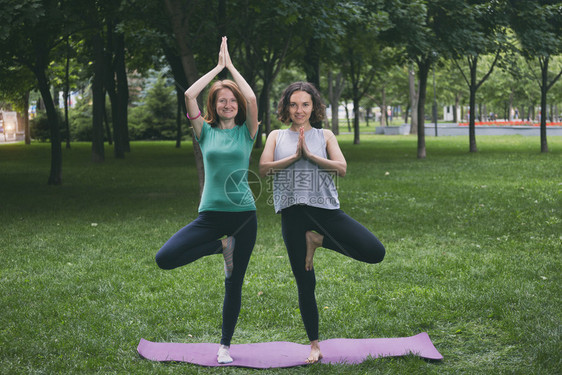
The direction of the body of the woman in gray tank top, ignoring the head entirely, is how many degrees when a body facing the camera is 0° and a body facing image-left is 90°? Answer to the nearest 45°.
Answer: approximately 0°

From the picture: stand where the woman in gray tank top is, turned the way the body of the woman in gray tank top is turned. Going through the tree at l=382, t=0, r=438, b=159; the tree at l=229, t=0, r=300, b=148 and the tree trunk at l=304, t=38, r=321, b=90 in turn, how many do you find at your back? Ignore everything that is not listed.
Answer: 3

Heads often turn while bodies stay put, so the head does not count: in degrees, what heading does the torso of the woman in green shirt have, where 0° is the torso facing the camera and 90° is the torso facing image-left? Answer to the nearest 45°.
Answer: approximately 0°

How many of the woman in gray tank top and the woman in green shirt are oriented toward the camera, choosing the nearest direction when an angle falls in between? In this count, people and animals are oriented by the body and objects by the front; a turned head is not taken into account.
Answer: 2

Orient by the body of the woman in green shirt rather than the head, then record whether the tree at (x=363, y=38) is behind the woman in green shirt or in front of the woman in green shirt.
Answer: behind

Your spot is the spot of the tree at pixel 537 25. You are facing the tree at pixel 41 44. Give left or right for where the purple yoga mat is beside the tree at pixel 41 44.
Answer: left

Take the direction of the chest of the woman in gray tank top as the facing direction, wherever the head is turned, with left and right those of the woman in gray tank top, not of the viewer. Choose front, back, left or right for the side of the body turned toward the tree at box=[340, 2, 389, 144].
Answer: back

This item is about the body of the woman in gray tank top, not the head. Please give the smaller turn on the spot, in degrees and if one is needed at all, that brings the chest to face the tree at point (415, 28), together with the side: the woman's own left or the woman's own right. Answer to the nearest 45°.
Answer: approximately 180°

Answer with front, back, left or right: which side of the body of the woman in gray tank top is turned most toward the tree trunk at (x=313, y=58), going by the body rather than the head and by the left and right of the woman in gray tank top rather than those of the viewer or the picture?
back
